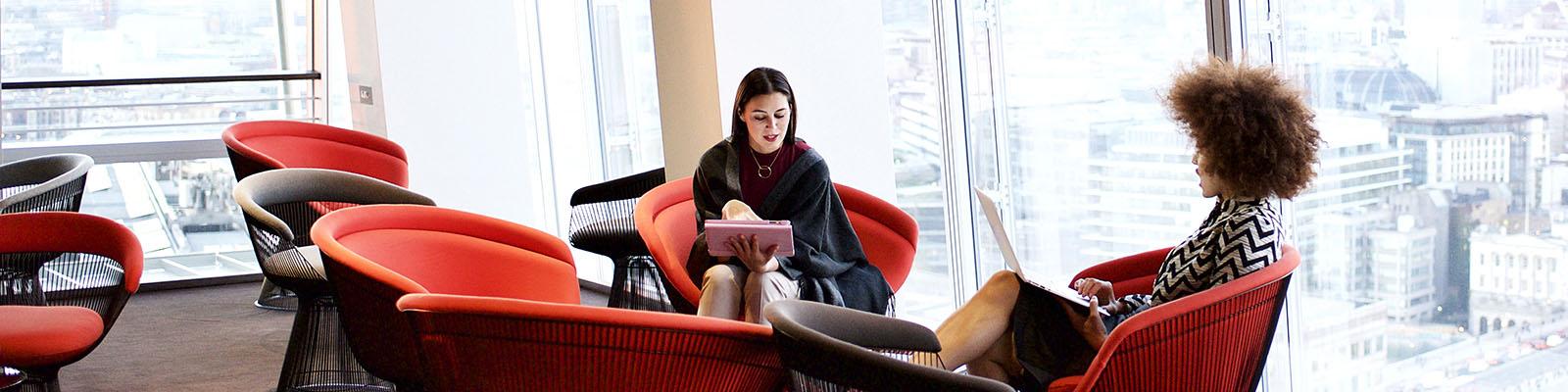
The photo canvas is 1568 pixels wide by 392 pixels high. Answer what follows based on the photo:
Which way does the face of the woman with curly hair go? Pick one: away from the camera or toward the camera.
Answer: away from the camera

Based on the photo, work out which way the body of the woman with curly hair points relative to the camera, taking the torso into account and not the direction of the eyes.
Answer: to the viewer's left

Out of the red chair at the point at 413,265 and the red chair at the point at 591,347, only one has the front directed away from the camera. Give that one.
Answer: the red chair at the point at 591,347

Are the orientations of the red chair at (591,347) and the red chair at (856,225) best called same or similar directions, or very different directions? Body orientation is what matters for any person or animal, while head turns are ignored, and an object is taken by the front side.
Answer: very different directions

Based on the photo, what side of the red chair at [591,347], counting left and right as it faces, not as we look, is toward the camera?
back

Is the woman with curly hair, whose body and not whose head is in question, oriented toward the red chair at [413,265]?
yes

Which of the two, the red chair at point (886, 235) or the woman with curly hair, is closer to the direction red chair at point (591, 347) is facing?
the red chair

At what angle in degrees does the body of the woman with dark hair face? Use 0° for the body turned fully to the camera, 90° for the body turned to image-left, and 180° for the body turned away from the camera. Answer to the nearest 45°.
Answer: approximately 0°

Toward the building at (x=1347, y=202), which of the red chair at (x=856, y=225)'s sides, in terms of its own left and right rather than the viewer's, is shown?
back

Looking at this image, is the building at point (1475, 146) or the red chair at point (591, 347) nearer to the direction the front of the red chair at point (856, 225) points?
the red chair

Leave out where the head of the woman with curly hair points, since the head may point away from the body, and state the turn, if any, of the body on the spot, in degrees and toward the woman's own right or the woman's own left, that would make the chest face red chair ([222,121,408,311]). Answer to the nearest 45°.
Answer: approximately 45° to the woman's own right
